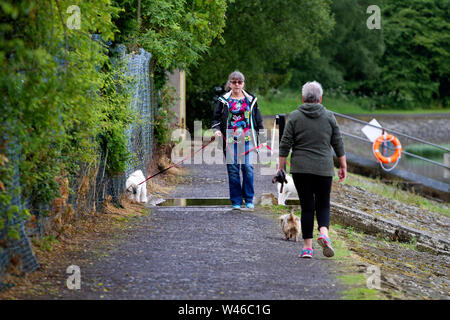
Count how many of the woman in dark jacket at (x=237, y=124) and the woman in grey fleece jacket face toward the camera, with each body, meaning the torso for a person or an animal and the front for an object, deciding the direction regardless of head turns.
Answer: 1

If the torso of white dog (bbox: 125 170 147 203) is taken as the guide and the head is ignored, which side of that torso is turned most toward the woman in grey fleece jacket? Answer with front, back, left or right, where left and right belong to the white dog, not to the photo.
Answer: left

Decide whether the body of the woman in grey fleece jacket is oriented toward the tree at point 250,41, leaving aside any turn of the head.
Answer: yes

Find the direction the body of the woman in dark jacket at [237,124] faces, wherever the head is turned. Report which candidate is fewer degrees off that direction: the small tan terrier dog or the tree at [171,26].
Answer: the small tan terrier dog

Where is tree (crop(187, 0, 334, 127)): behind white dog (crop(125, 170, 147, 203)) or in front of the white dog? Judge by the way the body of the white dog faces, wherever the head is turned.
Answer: behind

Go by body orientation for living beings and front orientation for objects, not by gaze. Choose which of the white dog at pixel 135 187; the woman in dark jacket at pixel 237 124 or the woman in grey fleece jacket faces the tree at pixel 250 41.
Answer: the woman in grey fleece jacket

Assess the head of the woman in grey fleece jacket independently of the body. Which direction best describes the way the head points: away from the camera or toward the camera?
away from the camera

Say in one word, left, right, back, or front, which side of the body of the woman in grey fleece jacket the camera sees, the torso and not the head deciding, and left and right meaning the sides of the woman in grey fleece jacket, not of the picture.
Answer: back

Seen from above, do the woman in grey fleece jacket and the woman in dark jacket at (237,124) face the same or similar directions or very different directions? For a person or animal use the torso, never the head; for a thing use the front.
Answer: very different directions

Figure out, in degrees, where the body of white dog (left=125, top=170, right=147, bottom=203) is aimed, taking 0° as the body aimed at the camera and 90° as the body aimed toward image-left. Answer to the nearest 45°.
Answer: approximately 45°

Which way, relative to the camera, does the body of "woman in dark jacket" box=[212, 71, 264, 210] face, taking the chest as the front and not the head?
toward the camera

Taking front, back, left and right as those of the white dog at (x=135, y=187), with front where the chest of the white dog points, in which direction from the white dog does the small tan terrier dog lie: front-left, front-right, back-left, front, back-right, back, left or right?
left

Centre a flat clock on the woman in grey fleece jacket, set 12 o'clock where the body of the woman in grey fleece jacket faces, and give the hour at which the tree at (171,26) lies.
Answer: The tree is roughly at 11 o'clock from the woman in grey fleece jacket.
